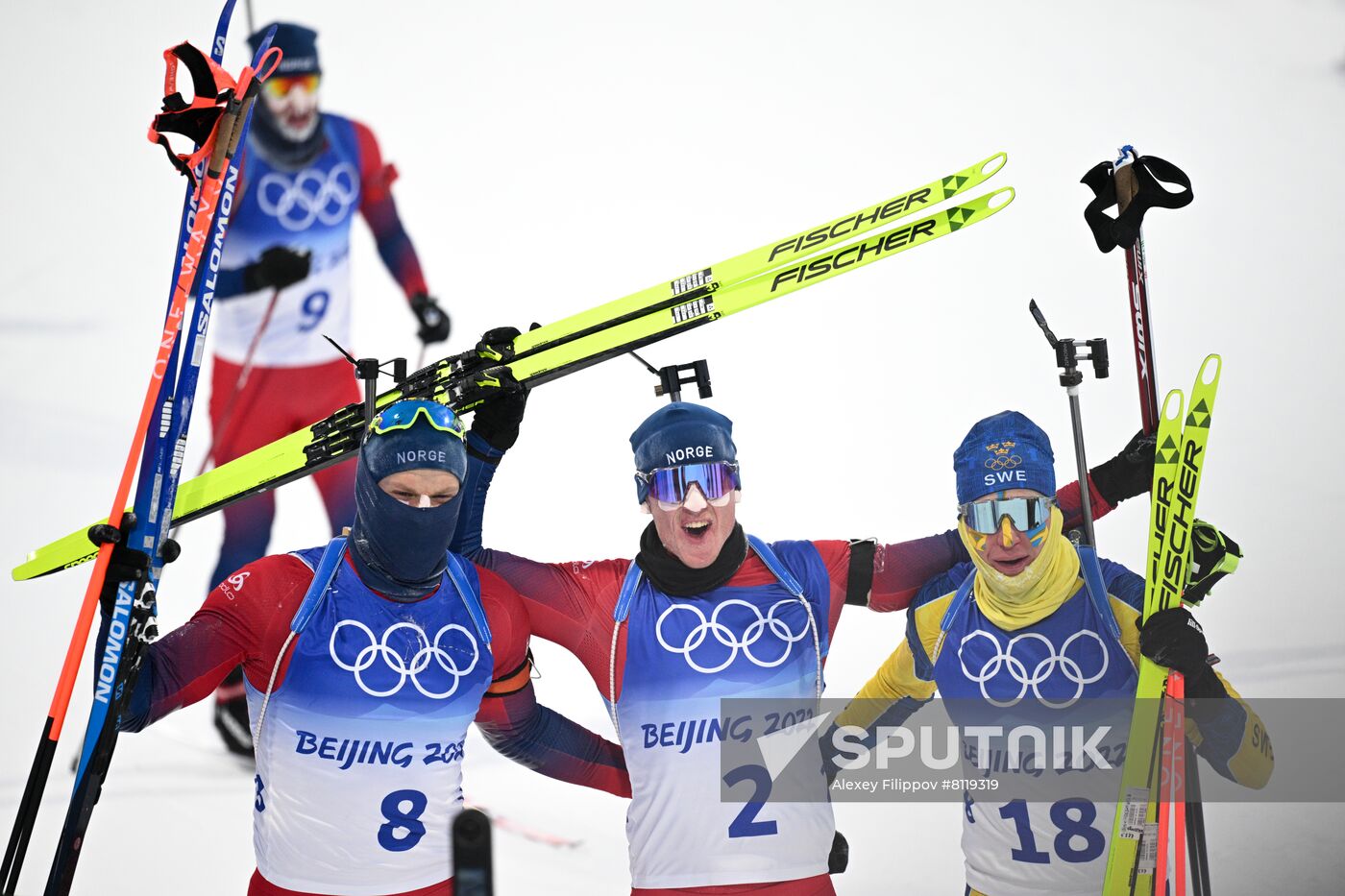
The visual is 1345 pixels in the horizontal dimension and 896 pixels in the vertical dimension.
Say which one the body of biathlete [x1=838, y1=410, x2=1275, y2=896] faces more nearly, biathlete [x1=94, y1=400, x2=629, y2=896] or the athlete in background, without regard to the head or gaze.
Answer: the biathlete

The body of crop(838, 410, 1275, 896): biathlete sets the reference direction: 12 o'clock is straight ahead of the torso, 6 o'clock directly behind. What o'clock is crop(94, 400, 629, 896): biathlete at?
crop(94, 400, 629, 896): biathlete is roughly at 2 o'clock from crop(838, 410, 1275, 896): biathlete.

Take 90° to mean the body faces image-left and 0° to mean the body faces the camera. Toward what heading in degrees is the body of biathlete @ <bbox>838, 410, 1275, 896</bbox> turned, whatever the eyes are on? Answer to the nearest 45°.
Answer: approximately 0°
